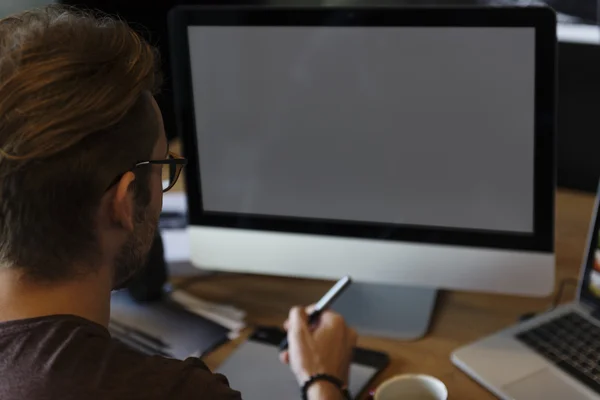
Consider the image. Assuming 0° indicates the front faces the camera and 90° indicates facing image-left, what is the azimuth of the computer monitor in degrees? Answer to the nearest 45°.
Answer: approximately 45°

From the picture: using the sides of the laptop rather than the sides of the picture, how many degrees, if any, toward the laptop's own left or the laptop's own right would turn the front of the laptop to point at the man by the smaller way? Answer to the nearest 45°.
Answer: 0° — it already faces them

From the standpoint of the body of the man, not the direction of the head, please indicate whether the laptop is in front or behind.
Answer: in front

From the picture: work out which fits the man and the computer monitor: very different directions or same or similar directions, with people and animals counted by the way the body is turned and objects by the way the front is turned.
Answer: very different directions

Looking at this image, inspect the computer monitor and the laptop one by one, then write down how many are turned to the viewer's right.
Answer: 0

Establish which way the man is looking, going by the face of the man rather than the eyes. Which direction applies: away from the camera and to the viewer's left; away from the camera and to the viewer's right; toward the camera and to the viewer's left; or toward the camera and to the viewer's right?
away from the camera and to the viewer's right

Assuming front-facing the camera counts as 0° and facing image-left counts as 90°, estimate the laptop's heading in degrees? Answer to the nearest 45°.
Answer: approximately 45°

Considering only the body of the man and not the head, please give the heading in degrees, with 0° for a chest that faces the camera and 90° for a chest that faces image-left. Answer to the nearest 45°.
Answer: approximately 225°
